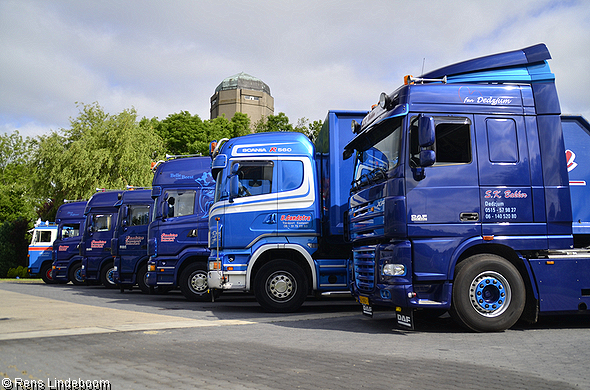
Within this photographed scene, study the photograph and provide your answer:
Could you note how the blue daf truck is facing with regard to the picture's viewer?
facing to the left of the viewer

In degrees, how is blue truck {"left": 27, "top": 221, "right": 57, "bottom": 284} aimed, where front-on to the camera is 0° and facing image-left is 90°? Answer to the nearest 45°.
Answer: approximately 90°

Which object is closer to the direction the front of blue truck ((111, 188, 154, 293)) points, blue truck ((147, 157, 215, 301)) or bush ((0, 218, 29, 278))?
the bush

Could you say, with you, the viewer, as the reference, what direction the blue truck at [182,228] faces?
facing to the left of the viewer

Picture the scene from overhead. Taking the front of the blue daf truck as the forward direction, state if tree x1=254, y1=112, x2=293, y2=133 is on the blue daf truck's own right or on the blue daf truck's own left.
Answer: on the blue daf truck's own right

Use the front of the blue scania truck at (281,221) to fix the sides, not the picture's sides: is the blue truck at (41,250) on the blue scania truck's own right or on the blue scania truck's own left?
on the blue scania truck's own right

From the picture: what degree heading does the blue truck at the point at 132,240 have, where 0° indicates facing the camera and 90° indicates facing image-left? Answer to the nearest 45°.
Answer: approximately 90°

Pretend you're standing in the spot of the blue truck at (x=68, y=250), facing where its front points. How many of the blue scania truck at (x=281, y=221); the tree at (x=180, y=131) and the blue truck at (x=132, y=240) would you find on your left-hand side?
2

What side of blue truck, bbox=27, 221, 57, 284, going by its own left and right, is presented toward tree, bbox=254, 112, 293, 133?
back

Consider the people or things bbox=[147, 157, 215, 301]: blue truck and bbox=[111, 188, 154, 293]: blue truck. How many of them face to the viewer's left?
2

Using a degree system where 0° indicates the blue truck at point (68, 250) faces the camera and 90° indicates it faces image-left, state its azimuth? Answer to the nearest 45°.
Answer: approximately 90°

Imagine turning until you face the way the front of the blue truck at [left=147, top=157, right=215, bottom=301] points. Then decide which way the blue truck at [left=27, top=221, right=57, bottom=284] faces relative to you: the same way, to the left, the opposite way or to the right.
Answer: the same way

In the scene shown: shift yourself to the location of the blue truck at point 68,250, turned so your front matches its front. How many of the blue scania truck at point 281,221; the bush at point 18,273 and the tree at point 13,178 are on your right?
2
